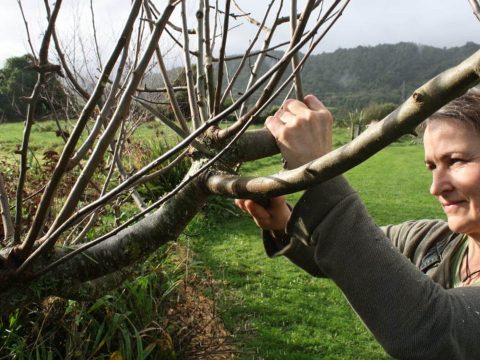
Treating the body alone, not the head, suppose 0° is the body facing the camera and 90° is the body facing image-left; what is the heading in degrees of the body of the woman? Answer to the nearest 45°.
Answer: approximately 45°

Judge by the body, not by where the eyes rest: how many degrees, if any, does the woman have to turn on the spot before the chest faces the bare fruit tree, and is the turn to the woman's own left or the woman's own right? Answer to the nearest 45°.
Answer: approximately 45° to the woman's own right
